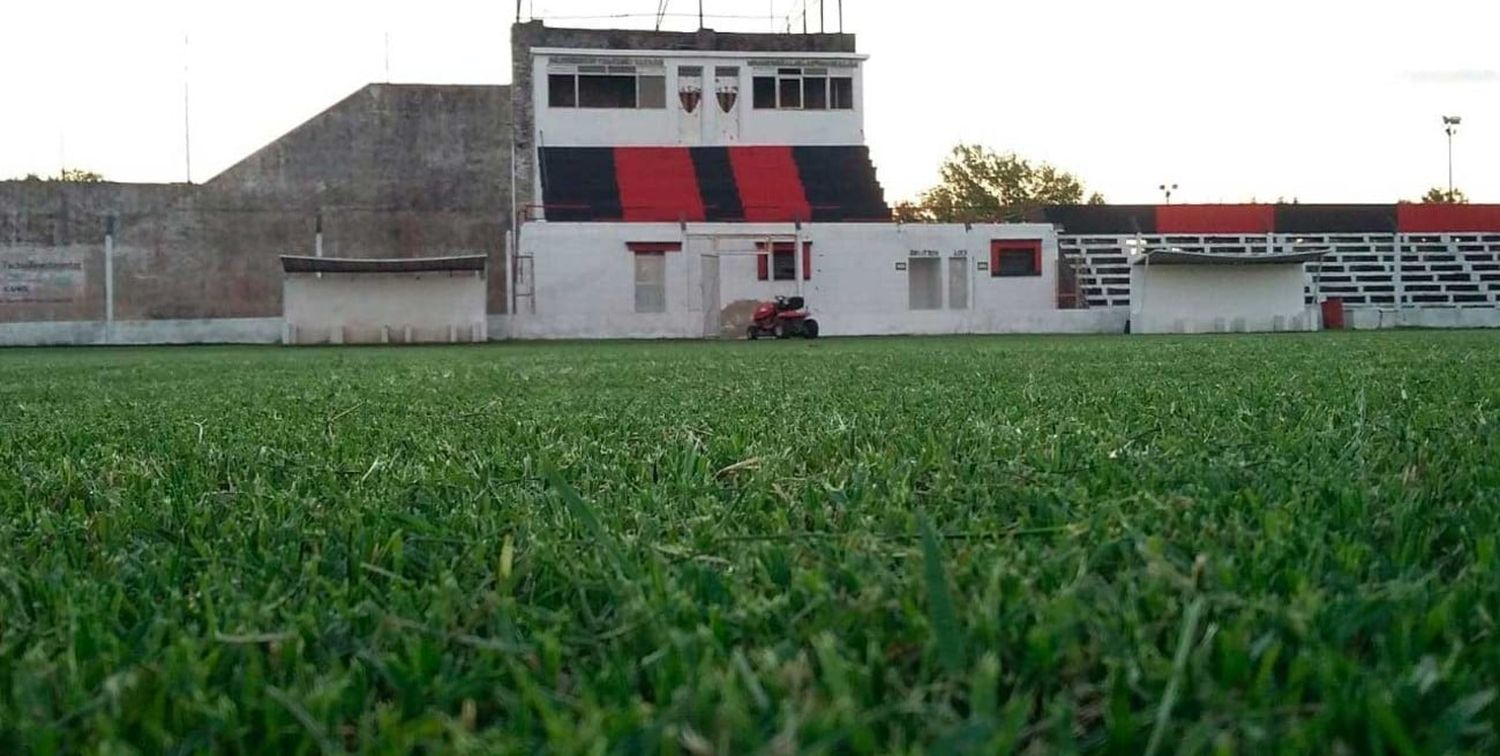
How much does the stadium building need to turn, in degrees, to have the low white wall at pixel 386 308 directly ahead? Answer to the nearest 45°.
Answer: approximately 45° to its right

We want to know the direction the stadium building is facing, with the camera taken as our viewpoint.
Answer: facing the viewer

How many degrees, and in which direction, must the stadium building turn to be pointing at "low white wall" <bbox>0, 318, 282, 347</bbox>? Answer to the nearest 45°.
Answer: approximately 45° to its right
